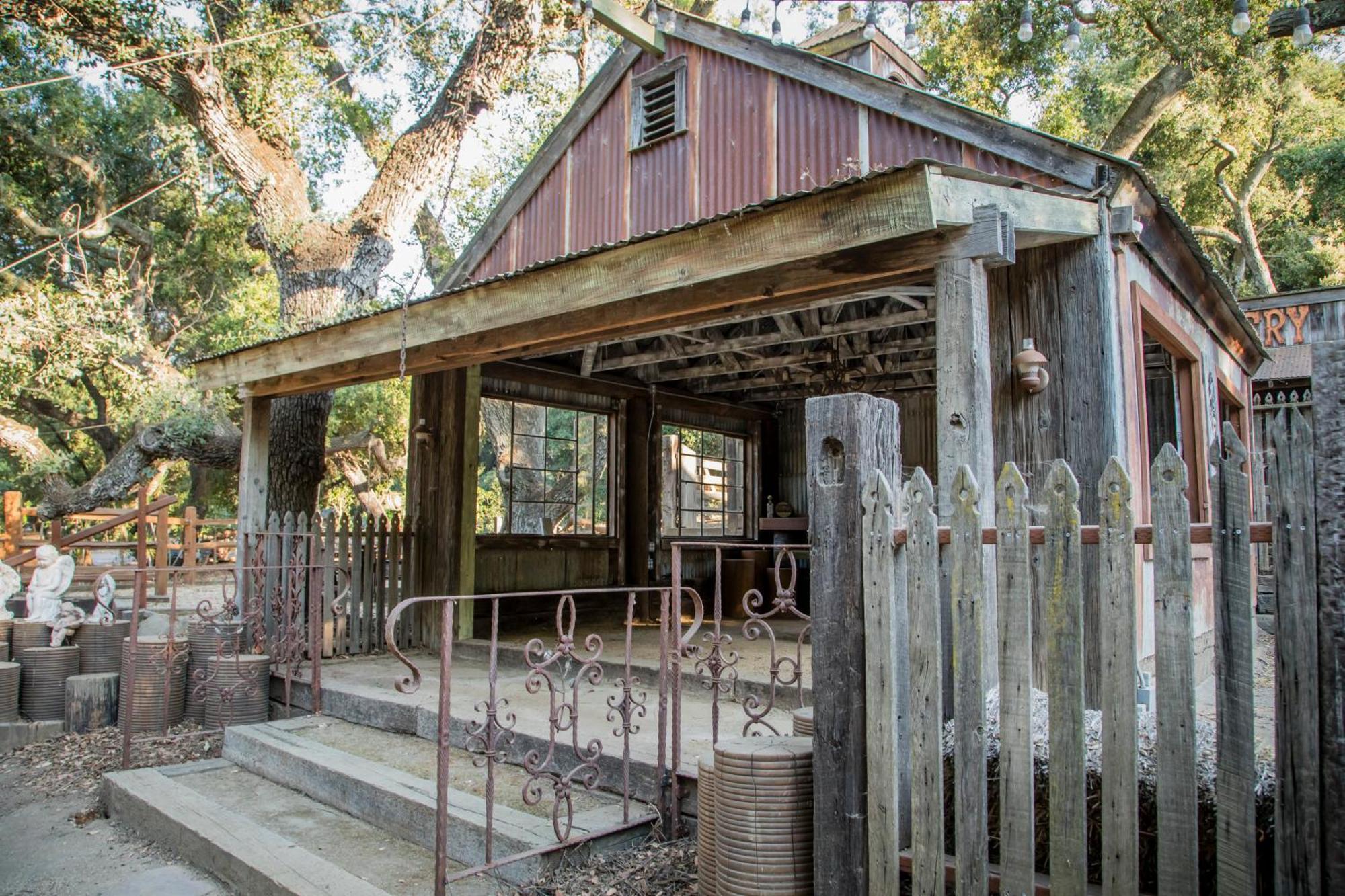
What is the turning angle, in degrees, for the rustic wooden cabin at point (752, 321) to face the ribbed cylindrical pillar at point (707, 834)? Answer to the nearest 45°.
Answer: approximately 45° to its left

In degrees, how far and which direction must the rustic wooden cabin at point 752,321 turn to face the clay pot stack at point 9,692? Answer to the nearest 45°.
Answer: approximately 45° to its right

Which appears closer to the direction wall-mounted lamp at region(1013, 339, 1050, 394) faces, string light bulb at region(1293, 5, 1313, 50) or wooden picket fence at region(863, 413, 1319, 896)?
the wooden picket fence

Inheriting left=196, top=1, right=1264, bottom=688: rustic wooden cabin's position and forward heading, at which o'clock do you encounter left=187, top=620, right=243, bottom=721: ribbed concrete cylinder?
The ribbed concrete cylinder is roughly at 1 o'clock from the rustic wooden cabin.

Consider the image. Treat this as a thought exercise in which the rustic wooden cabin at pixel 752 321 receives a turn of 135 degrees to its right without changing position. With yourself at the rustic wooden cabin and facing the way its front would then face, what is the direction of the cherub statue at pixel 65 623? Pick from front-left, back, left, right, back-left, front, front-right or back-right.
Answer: left

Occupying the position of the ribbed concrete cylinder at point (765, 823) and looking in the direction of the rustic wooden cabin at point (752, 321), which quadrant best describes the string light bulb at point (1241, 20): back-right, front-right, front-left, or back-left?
front-right

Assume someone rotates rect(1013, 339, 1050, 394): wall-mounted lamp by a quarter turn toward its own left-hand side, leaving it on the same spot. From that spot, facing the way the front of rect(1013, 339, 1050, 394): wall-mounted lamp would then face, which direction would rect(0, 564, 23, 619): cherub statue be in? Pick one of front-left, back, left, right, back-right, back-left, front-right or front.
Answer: back-right

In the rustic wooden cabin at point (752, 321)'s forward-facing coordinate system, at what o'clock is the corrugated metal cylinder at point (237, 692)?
The corrugated metal cylinder is roughly at 1 o'clock from the rustic wooden cabin.

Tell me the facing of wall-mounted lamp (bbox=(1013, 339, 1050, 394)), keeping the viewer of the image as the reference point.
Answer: facing the viewer and to the left of the viewer

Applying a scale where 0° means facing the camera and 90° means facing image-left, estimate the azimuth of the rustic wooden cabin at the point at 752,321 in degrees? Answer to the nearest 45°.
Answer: approximately 45°
